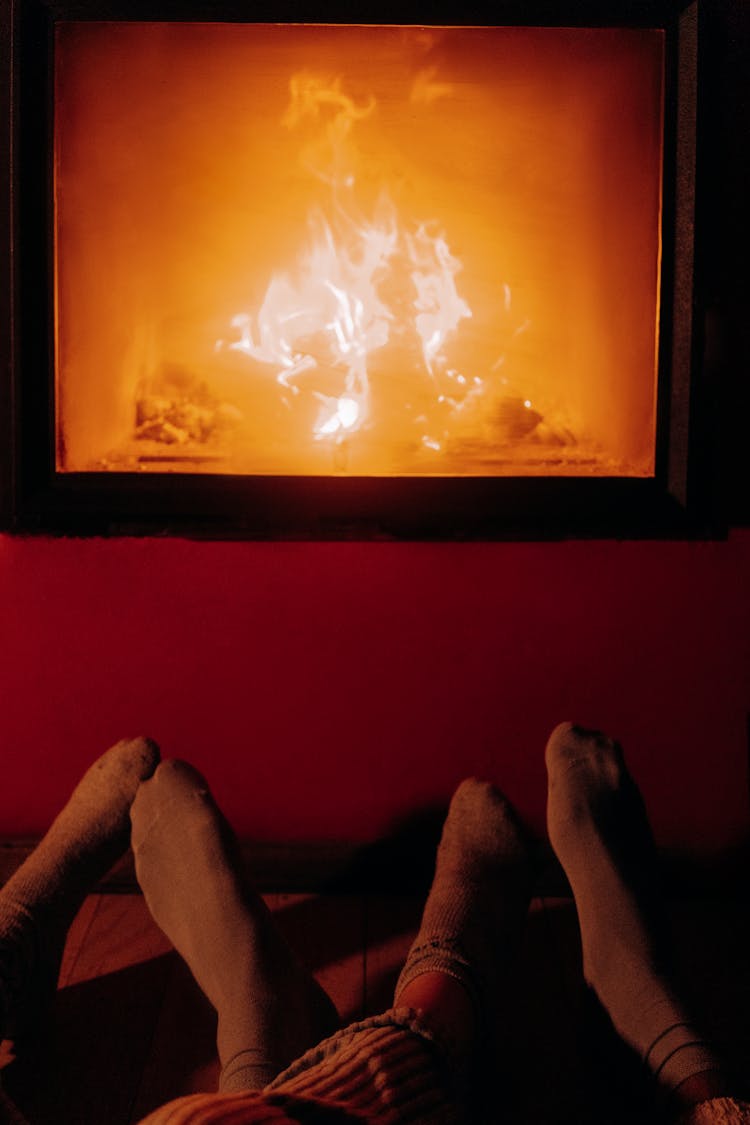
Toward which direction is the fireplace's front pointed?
toward the camera
